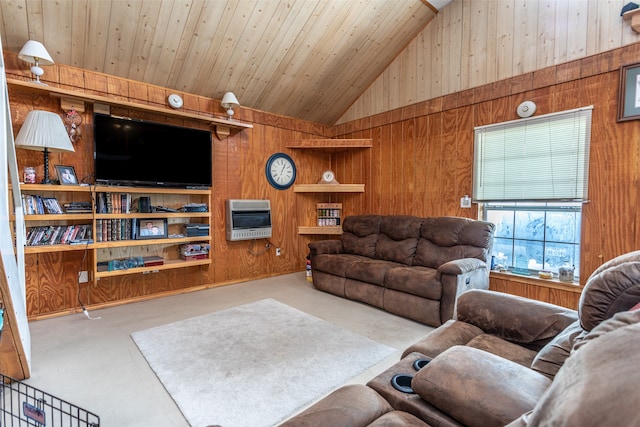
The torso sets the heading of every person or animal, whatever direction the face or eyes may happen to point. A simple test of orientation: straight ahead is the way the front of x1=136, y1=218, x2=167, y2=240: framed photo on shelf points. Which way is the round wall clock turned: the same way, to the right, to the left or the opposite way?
the same way

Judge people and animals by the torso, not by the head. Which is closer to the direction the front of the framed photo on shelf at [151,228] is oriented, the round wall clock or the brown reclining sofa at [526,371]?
the brown reclining sofa

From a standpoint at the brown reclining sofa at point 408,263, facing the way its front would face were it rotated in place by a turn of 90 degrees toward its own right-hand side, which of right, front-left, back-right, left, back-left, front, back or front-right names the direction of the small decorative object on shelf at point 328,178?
front

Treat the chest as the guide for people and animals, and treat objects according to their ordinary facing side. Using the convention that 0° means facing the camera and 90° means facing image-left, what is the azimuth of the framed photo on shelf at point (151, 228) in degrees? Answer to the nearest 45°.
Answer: approximately 0°

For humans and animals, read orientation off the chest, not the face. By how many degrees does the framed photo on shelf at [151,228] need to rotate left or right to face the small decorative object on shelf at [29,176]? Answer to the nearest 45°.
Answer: approximately 90° to its right

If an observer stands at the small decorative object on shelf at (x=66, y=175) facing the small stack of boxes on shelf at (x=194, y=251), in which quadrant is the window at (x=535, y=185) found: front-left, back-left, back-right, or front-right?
front-right

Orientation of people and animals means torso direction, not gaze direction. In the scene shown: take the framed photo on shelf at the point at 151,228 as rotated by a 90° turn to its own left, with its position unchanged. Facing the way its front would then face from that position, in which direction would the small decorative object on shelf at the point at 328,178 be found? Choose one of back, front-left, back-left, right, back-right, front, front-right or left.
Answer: front

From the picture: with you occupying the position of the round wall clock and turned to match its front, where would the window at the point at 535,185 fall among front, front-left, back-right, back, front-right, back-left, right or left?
front

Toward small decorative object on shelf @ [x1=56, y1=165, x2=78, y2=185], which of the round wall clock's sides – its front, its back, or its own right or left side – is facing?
right

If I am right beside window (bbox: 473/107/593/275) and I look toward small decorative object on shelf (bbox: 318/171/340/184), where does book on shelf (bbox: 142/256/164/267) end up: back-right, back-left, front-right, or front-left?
front-left

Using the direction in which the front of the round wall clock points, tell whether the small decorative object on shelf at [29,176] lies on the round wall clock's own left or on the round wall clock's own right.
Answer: on the round wall clock's own right

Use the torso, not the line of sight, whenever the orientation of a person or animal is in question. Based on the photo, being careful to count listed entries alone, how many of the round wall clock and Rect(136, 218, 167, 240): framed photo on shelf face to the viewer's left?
0

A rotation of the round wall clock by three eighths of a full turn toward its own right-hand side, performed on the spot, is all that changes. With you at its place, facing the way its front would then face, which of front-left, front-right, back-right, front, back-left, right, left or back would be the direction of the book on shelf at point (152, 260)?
front-left

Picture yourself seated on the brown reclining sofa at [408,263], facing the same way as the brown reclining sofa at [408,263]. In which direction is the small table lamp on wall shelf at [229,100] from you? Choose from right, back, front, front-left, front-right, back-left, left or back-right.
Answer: front-right

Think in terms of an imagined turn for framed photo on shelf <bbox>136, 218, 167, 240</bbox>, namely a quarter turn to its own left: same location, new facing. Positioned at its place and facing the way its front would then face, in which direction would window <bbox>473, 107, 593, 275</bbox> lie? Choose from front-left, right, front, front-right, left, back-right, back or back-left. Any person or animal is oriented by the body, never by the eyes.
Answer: front-right
